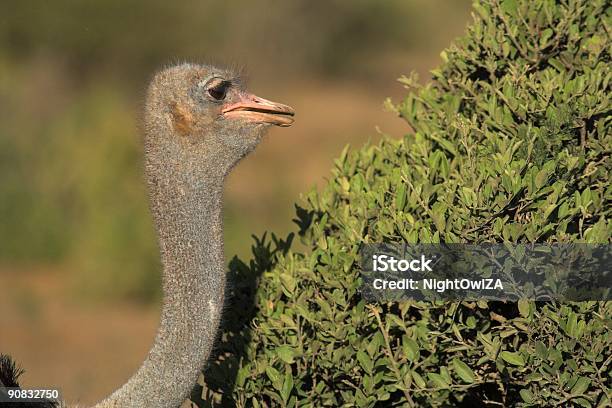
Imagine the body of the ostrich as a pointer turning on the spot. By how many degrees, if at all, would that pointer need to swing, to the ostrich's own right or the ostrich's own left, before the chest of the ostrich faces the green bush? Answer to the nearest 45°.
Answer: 0° — it already faces it

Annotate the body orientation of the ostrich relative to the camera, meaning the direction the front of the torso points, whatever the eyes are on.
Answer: to the viewer's right
